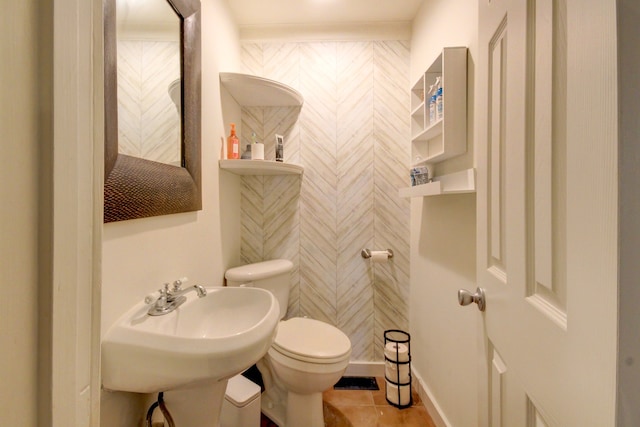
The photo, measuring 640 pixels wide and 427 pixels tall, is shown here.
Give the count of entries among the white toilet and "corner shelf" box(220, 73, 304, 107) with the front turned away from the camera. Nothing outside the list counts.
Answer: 0

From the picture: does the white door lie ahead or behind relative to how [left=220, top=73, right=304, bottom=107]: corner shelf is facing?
ahead

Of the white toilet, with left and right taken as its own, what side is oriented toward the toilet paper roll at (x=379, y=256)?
left

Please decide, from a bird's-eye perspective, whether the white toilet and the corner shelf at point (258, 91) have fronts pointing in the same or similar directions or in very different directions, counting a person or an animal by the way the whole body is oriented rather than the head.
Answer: same or similar directions

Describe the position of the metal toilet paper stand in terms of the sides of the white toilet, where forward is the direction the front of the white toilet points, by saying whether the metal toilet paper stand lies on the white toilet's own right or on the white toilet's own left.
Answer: on the white toilet's own left

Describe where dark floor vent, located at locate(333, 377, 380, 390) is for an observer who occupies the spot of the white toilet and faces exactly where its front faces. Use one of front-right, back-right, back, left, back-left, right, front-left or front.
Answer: left

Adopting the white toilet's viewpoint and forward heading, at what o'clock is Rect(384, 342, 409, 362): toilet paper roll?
The toilet paper roll is roughly at 10 o'clock from the white toilet.

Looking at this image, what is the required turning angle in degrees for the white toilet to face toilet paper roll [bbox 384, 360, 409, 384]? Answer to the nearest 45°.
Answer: approximately 45° to its left

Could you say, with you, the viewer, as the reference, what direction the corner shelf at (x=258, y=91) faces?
facing the viewer and to the right of the viewer
